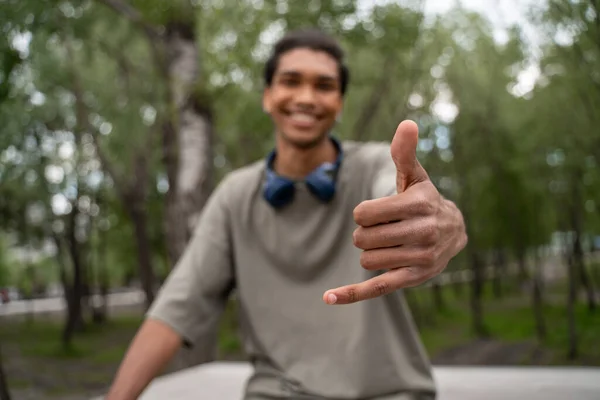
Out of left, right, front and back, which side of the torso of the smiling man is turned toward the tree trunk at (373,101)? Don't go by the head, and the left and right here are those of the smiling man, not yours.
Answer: back

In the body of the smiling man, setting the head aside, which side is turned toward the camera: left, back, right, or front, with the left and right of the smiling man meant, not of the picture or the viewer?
front

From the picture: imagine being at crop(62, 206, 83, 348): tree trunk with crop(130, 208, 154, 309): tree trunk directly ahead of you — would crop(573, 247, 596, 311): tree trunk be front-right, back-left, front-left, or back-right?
front-right

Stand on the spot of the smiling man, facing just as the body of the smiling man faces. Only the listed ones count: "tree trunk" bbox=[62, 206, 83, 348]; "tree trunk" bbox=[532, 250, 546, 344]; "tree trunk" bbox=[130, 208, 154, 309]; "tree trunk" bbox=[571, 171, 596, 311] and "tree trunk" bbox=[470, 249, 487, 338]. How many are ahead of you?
0

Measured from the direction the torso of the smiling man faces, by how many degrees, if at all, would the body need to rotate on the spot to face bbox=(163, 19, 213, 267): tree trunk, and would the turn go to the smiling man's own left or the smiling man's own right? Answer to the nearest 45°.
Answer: approximately 180°

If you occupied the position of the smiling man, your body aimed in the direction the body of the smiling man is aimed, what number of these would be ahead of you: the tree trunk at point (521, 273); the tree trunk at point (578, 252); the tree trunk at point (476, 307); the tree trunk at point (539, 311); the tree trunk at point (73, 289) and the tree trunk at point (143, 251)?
0

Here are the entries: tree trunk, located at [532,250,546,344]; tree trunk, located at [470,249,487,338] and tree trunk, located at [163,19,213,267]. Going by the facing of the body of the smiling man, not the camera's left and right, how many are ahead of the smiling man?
0

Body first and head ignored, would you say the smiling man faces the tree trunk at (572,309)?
no

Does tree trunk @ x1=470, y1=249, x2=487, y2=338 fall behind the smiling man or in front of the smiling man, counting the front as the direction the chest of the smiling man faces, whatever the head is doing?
behind

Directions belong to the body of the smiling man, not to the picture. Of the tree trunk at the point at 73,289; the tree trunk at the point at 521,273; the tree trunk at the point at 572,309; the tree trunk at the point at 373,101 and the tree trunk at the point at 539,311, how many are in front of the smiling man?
0

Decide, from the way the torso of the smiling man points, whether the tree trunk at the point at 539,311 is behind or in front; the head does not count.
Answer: behind

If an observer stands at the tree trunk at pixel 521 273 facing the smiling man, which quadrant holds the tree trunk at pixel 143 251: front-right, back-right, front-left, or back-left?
front-right

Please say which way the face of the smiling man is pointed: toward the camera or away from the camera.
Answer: toward the camera

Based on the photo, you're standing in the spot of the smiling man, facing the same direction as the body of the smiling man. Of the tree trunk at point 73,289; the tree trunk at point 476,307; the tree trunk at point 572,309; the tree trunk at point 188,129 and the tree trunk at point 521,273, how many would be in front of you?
0

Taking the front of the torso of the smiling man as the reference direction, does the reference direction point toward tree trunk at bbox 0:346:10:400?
no
